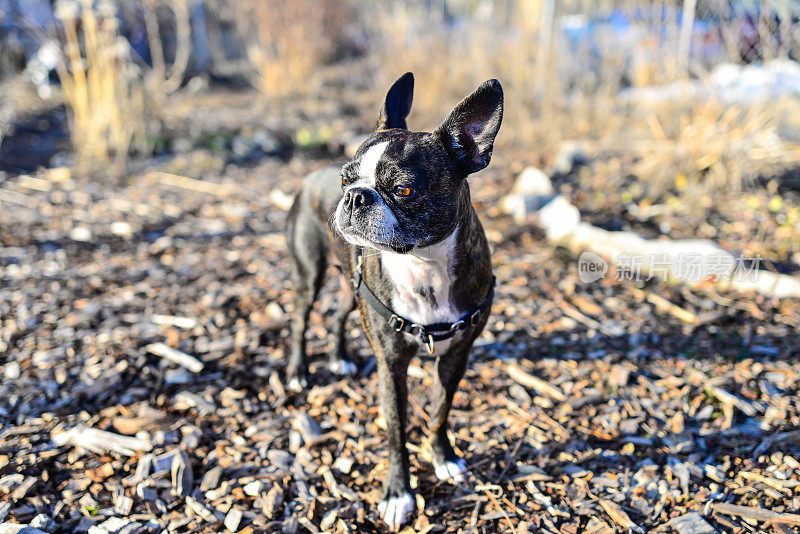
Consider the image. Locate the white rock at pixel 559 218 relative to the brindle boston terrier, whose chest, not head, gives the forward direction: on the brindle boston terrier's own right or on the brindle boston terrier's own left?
on the brindle boston terrier's own left

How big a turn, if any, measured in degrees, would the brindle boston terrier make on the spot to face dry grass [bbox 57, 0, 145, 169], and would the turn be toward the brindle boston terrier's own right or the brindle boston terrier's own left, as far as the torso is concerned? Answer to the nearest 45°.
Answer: approximately 180°

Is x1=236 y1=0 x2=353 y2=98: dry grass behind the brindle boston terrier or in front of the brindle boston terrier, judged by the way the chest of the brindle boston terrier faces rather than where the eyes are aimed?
behind

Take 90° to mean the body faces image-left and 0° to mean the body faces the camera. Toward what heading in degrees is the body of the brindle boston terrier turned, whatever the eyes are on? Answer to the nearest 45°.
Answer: approximately 315°

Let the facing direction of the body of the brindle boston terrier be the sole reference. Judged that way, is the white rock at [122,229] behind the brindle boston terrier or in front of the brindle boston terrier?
behind

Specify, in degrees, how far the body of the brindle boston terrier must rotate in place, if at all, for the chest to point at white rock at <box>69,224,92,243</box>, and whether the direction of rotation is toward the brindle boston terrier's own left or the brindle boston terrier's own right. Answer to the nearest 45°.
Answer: approximately 180°
